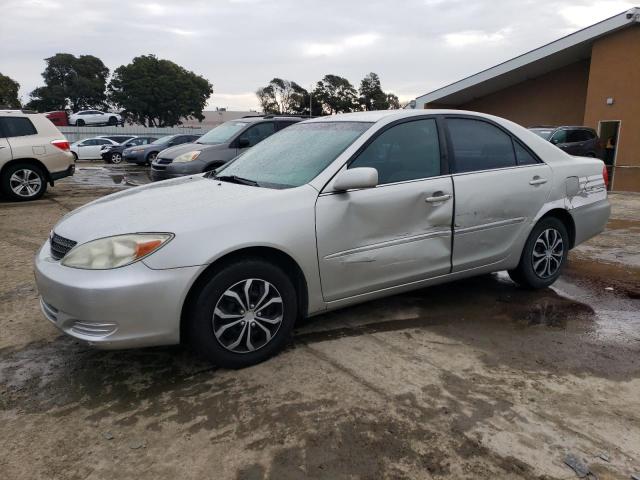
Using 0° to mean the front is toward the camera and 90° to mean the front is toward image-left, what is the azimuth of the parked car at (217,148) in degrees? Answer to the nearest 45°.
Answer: approximately 45°

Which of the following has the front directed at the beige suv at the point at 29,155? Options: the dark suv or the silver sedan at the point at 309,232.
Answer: the dark suv

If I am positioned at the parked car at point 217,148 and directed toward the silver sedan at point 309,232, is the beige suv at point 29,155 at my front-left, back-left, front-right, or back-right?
front-right

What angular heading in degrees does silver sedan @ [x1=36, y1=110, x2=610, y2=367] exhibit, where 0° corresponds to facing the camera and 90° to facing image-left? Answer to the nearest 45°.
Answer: approximately 45°

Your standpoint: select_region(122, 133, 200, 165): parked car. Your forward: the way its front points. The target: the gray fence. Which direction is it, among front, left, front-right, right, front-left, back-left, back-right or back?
back-right

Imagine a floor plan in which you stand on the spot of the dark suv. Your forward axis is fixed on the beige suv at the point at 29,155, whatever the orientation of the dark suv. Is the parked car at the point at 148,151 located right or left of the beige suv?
right

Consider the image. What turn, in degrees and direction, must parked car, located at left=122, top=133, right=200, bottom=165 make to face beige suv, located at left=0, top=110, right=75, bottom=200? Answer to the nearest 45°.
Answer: approximately 45° to its left

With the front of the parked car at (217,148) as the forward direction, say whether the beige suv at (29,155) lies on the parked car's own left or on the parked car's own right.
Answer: on the parked car's own right

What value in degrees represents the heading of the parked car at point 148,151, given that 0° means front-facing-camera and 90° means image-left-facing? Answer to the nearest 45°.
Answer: approximately 45°
